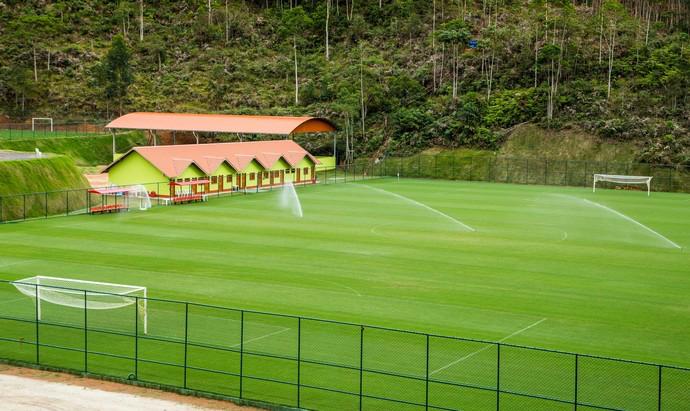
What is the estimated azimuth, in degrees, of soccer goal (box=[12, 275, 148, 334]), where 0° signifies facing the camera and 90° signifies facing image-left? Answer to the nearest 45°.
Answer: approximately 225°
